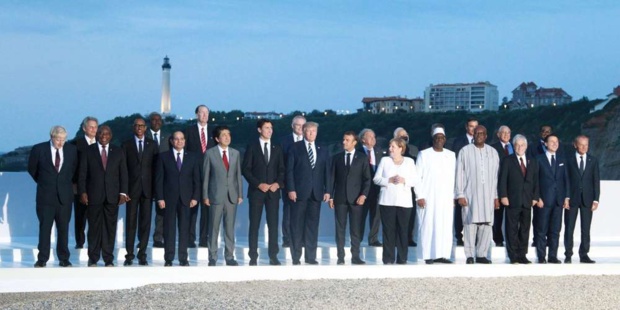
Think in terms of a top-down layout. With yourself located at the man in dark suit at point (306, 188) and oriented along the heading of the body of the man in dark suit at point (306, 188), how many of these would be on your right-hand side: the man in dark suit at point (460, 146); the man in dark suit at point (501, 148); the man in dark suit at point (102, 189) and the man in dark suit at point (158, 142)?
2

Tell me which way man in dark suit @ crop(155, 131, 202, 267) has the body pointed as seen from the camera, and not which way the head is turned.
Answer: toward the camera

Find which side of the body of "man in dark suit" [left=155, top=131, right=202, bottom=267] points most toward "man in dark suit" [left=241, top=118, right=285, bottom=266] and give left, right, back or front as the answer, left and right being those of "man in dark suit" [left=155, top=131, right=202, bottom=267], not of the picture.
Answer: left

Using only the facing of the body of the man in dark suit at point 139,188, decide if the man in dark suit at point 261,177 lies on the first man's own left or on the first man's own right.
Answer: on the first man's own left

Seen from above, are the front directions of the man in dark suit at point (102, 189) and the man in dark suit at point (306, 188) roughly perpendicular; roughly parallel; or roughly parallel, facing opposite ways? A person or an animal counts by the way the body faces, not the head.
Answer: roughly parallel

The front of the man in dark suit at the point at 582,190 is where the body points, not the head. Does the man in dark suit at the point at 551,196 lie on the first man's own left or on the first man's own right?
on the first man's own right

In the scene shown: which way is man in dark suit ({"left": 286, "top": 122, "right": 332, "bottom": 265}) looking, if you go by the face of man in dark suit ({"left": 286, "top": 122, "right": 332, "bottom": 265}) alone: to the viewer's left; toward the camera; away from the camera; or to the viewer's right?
toward the camera

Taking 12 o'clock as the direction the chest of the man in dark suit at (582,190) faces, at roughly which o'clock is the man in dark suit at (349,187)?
the man in dark suit at (349,187) is roughly at 2 o'clock from the man in dark suit at (582,190).

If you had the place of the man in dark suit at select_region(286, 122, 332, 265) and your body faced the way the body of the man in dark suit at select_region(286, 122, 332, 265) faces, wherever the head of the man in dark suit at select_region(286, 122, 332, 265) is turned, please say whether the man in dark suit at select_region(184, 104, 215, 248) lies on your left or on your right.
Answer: on your right

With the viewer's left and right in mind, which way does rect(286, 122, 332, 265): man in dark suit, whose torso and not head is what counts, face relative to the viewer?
facing the viewer

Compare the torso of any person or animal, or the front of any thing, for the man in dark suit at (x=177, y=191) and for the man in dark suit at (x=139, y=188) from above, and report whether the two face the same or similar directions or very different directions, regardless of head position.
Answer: same or similar directions

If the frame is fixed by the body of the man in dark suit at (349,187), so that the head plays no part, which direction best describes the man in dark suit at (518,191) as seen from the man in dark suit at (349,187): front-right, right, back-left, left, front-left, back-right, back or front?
left

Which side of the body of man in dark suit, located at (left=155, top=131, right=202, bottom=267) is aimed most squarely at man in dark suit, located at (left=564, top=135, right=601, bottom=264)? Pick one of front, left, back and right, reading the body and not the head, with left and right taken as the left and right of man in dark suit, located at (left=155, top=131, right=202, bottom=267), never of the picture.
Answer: left

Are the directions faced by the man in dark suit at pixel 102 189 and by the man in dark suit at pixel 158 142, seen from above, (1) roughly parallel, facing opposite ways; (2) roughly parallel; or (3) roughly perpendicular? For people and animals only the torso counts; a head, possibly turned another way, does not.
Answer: roughly parallel

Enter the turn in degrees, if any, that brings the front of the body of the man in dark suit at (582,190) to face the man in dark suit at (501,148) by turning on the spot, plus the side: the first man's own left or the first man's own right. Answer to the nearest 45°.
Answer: approximately 90° to the first man's own right

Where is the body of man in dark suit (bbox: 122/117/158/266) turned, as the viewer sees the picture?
toward the camera

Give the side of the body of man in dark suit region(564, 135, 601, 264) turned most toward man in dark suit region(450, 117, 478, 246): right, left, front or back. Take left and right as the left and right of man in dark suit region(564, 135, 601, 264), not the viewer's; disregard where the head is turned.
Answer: right

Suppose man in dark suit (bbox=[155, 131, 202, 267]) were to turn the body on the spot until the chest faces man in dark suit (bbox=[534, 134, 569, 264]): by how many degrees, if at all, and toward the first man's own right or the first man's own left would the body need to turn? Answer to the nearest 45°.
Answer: approximately 90° to the first man's own left

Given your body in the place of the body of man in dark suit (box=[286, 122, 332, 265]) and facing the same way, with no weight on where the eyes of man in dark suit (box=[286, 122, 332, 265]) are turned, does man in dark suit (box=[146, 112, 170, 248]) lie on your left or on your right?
on your right
